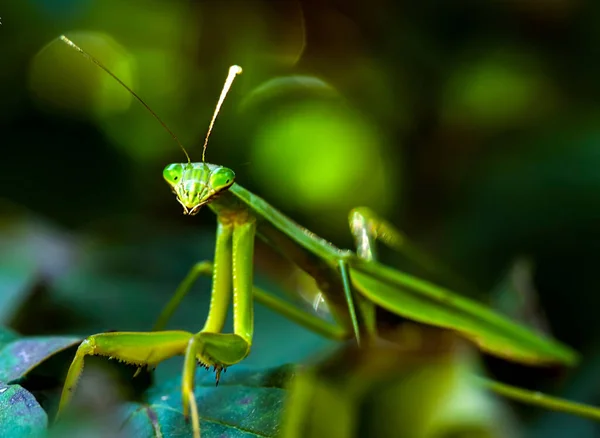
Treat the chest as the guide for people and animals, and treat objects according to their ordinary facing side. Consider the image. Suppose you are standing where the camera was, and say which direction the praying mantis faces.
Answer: facing the viewer and to the left of the viewer

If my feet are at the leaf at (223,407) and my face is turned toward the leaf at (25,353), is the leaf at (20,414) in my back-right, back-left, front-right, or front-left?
front-left

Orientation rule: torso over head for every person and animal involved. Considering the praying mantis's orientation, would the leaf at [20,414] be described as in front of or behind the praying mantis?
in front
